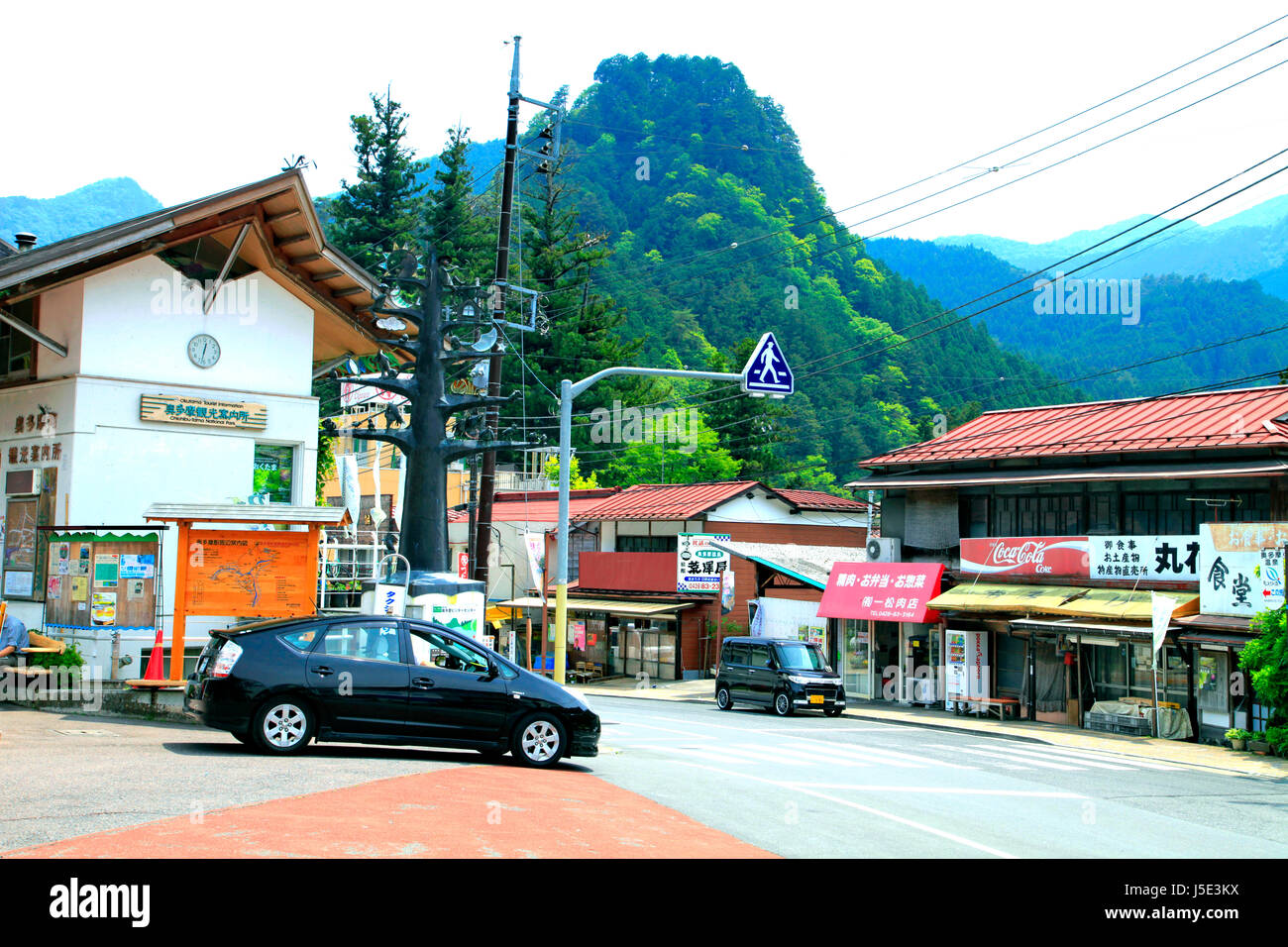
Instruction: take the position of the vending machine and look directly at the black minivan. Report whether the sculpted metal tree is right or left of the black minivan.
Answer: left

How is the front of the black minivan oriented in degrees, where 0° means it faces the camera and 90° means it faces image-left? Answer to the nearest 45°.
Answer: approximately 315°

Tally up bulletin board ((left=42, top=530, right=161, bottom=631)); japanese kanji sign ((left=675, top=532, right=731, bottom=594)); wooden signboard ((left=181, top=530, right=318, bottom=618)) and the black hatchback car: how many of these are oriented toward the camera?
3

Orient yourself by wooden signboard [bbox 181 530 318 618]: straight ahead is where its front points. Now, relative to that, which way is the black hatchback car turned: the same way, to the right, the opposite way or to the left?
to the left

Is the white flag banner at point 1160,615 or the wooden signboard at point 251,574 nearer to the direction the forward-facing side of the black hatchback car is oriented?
the white flag banner

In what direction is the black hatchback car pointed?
to the viewer's right

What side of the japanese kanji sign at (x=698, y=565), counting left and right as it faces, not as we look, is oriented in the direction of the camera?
front

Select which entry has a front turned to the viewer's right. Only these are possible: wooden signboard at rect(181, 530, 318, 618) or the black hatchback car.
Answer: the black hatchback car

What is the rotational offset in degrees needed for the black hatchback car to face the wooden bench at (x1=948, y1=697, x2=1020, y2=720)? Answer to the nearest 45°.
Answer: approximately 45° to its left

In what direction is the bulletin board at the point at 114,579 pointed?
toward the camera

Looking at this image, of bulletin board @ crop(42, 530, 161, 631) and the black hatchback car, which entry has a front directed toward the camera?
the bulletin board

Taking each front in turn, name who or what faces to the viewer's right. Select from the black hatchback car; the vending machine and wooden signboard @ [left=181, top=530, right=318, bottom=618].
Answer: the black hatchback car

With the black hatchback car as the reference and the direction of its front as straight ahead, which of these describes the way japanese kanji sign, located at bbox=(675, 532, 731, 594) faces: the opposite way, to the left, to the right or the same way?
to the right

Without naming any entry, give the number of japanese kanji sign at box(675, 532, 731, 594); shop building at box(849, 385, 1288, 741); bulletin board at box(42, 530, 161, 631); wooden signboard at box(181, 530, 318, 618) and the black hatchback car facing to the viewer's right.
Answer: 1
